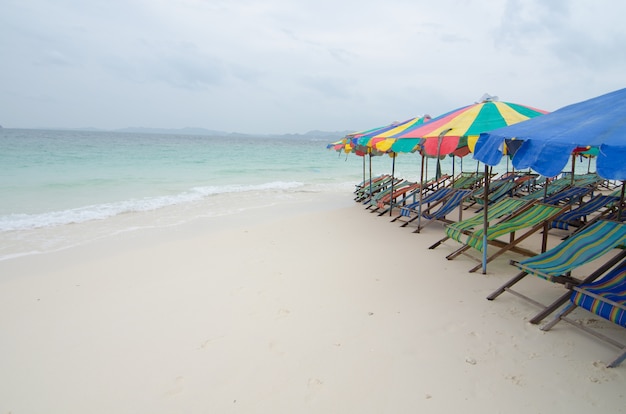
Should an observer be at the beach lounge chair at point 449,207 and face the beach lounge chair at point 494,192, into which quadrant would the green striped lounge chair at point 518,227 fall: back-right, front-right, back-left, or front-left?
back-right

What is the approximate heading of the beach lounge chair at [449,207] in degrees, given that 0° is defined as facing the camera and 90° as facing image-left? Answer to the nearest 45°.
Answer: approximately 45°

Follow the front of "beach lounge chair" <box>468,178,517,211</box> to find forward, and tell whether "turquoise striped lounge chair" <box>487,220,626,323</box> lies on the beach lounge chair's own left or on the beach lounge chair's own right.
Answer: on the beach lounge chair's own left

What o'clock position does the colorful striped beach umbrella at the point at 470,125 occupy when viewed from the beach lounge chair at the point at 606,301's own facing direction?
The colorful striped beach umbrella is roughly at 3 o'clock from the beach lounge chair.

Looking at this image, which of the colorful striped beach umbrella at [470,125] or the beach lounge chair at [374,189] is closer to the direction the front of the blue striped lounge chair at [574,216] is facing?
the colorful striped beach umbrella

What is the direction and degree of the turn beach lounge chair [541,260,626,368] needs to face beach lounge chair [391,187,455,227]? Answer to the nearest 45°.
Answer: approximately 90° to its right

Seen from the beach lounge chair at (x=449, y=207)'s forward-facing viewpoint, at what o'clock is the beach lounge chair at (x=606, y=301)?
the beach lounge chair at (x=606, y=301) is roughly at 10 o'clock from the beach lounge chair at (x=449, y=207).

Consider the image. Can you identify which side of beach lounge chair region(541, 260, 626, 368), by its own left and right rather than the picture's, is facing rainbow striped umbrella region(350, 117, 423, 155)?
right

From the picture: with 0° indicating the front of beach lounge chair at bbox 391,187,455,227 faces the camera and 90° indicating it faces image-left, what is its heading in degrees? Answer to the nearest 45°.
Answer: approximately 45°
